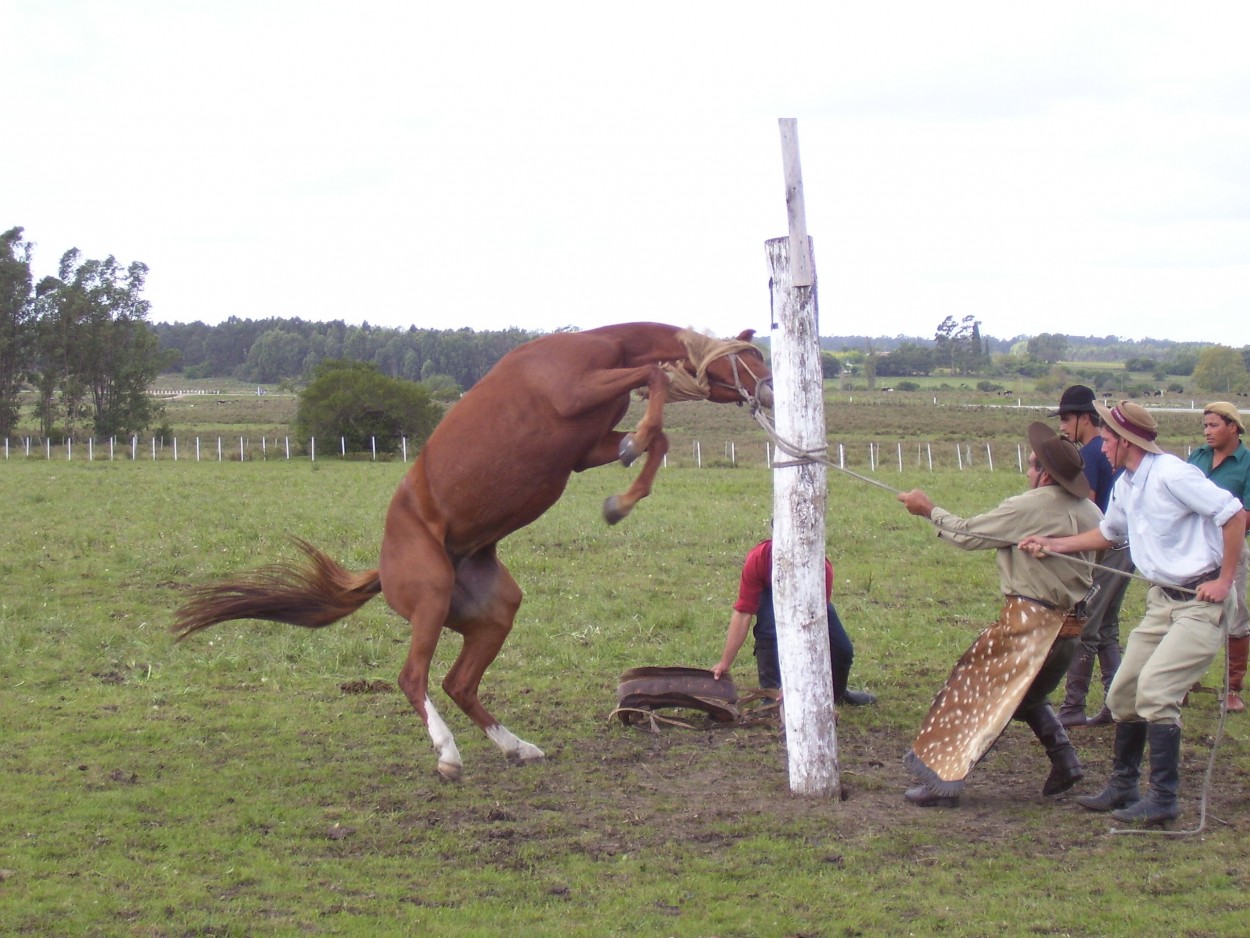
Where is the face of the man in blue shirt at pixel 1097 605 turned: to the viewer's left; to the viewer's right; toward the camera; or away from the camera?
to the viewer's left

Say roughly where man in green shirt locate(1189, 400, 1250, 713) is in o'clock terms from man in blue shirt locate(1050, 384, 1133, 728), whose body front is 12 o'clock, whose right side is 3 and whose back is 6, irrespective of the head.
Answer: man in green shirt locate(1189, 400, 1250, 713) is roughly at 5 o'clock from man in blue shirt locate(1050, 384, 1133, 728).

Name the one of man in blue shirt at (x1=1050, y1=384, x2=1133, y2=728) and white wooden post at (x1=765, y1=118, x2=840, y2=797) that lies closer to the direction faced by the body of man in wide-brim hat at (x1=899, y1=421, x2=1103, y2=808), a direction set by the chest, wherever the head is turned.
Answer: the white wooden post

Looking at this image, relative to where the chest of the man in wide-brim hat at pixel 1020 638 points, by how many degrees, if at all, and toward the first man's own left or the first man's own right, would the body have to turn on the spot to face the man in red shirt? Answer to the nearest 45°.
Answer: approximately 45° to the first man's own right

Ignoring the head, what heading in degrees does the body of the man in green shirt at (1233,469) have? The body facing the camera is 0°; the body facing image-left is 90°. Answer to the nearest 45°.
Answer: approximately 45°

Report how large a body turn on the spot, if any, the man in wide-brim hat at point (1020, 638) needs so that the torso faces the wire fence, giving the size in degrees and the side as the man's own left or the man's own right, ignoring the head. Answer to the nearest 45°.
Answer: approximately 90° to the man's own right

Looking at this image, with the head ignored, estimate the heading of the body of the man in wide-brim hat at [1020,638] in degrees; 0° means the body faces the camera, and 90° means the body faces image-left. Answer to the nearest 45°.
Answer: approximately 90°

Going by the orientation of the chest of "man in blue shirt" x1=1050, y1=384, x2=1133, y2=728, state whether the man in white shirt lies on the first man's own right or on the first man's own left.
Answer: on the first man's own left

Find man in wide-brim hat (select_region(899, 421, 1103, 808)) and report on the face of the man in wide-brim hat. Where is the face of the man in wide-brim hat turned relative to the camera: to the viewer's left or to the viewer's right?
to the viewer's left

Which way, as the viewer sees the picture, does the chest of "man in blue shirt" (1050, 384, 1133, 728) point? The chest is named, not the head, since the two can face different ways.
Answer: to the viewer's left

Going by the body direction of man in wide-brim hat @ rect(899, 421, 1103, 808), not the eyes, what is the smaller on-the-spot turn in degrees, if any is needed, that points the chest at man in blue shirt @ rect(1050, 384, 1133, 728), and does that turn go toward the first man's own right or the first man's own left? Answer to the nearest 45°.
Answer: approximately 90° to the first man's own right

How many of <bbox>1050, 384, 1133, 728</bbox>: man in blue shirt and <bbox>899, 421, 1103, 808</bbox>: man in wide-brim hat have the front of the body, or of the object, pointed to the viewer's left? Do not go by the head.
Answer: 2
